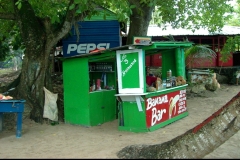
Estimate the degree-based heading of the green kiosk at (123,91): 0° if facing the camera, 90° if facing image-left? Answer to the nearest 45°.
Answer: approximately 315°

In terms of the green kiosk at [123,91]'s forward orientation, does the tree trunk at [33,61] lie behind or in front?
behind
